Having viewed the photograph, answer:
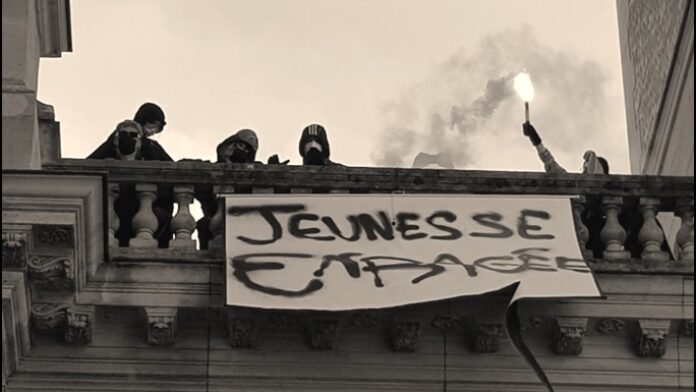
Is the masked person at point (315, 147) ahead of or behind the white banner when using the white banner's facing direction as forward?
behind

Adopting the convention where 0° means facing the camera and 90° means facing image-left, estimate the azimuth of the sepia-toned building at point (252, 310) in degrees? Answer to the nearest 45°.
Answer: approximately 0°

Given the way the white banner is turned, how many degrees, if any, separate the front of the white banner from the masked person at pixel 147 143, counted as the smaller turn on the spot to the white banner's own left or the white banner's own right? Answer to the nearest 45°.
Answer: approximately 135° to the white banner's own right

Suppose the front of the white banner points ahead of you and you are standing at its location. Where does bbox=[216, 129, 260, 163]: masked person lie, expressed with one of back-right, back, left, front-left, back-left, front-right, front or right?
back-right
